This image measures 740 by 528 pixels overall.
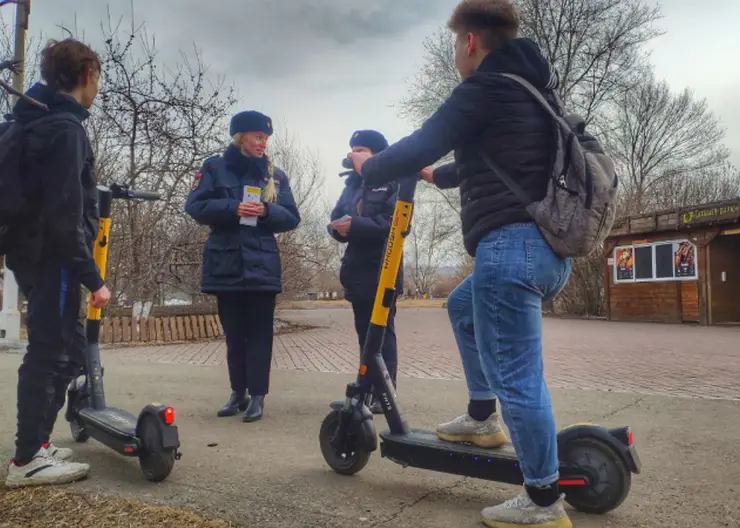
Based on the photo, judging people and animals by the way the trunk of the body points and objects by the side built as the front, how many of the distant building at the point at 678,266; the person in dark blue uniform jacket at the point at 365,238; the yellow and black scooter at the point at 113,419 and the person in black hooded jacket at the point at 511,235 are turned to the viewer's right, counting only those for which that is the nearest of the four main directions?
0

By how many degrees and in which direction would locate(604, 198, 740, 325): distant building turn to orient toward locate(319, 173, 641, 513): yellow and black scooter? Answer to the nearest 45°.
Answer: approximately 45° to its left

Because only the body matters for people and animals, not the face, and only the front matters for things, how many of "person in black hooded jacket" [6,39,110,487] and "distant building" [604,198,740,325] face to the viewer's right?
1

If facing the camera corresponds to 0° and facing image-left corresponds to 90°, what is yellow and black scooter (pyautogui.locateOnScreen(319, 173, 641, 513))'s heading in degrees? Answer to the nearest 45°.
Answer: approximately 135°

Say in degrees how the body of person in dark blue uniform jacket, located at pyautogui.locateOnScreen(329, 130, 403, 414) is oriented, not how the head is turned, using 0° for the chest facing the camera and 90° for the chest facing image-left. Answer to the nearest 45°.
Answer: approximately 45°

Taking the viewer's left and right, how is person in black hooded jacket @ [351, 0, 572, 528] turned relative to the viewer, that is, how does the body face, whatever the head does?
facing away from the viewer and to the left of the viewer

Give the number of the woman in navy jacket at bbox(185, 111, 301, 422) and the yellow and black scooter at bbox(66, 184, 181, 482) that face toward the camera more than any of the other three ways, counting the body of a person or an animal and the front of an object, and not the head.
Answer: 1

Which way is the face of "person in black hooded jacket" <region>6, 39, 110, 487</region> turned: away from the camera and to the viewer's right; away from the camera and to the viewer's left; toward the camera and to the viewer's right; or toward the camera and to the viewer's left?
away from the camera and to the viewer's right

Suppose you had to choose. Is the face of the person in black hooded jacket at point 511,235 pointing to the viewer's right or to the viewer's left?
to the viewer's left

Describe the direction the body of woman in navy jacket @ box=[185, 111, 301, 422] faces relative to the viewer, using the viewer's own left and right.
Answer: facing the viewer

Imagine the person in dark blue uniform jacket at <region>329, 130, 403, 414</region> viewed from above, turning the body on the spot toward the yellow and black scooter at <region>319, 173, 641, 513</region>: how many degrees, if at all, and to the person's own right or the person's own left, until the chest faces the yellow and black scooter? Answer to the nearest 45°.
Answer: approximately 45° to the person's own left

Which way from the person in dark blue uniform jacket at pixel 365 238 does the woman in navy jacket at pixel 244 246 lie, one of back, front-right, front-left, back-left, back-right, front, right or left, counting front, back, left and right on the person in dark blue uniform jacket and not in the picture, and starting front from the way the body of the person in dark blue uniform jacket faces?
front-right

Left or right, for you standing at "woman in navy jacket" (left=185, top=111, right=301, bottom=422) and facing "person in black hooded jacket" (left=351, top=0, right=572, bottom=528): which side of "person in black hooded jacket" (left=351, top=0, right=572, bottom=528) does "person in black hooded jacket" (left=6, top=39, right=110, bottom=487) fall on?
right

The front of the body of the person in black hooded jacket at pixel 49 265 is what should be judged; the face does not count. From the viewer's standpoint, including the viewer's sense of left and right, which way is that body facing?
facing to the right of the viewer
